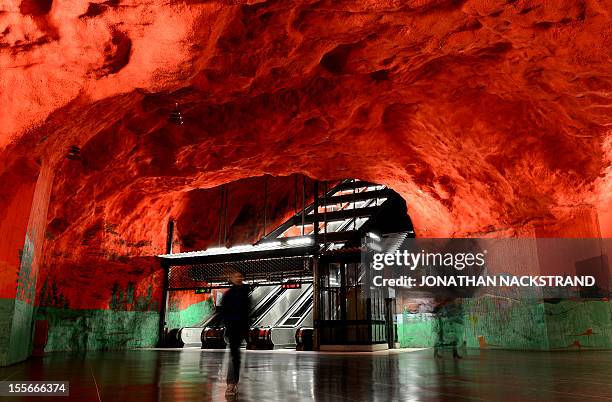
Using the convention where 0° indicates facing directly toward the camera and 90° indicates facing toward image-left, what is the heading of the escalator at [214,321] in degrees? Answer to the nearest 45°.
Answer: approximately 45°

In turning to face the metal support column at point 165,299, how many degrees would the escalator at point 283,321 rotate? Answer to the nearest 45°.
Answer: approximately 45° to its right

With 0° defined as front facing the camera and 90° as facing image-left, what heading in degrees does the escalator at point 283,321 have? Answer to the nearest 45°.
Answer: approximately 45°
